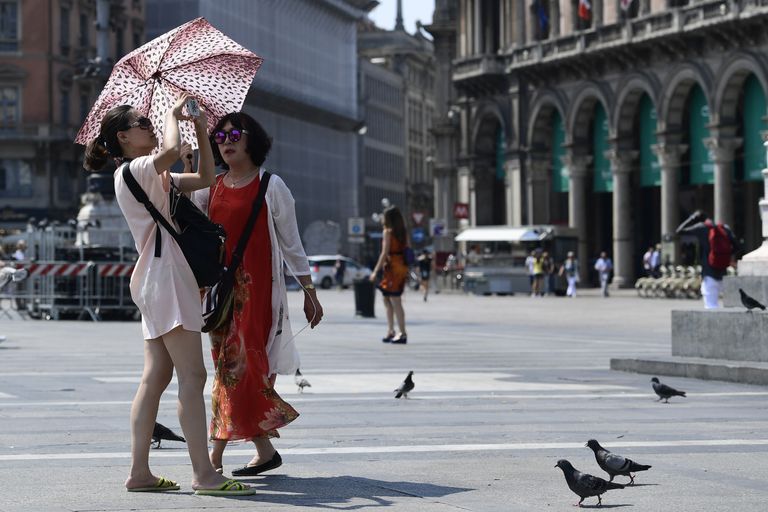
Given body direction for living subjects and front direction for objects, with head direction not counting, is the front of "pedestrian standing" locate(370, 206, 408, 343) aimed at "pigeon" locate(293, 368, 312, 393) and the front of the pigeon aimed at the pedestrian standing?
no

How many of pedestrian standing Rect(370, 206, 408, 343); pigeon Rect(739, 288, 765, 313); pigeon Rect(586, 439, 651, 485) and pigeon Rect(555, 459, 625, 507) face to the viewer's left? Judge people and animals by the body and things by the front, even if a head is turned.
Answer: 4

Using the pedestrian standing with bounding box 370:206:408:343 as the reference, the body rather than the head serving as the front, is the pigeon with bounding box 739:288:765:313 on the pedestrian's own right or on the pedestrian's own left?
on the pedestrian's own left

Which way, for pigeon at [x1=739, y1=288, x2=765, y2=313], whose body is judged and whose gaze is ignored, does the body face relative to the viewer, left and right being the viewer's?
facing to the left of the viewer

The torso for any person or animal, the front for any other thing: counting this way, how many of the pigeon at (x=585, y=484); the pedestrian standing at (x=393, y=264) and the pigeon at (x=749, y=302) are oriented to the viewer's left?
3

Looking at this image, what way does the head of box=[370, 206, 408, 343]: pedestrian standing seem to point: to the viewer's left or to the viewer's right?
to the viewer's left

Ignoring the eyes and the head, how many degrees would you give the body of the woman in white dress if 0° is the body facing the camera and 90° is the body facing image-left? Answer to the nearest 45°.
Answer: approximately 270°

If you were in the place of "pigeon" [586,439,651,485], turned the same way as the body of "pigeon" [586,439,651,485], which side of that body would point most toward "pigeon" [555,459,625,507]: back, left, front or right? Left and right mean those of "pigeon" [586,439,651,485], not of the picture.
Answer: left

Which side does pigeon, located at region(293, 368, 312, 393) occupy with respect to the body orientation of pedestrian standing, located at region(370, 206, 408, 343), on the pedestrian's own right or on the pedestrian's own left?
on the pedestrian's own left

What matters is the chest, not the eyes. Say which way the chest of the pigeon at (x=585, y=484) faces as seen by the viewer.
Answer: to the viewer's left

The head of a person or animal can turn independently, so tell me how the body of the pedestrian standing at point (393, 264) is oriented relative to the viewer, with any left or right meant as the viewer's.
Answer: facing to the left of the viewer

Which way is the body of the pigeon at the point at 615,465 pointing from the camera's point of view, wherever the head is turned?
to the viewer's left
